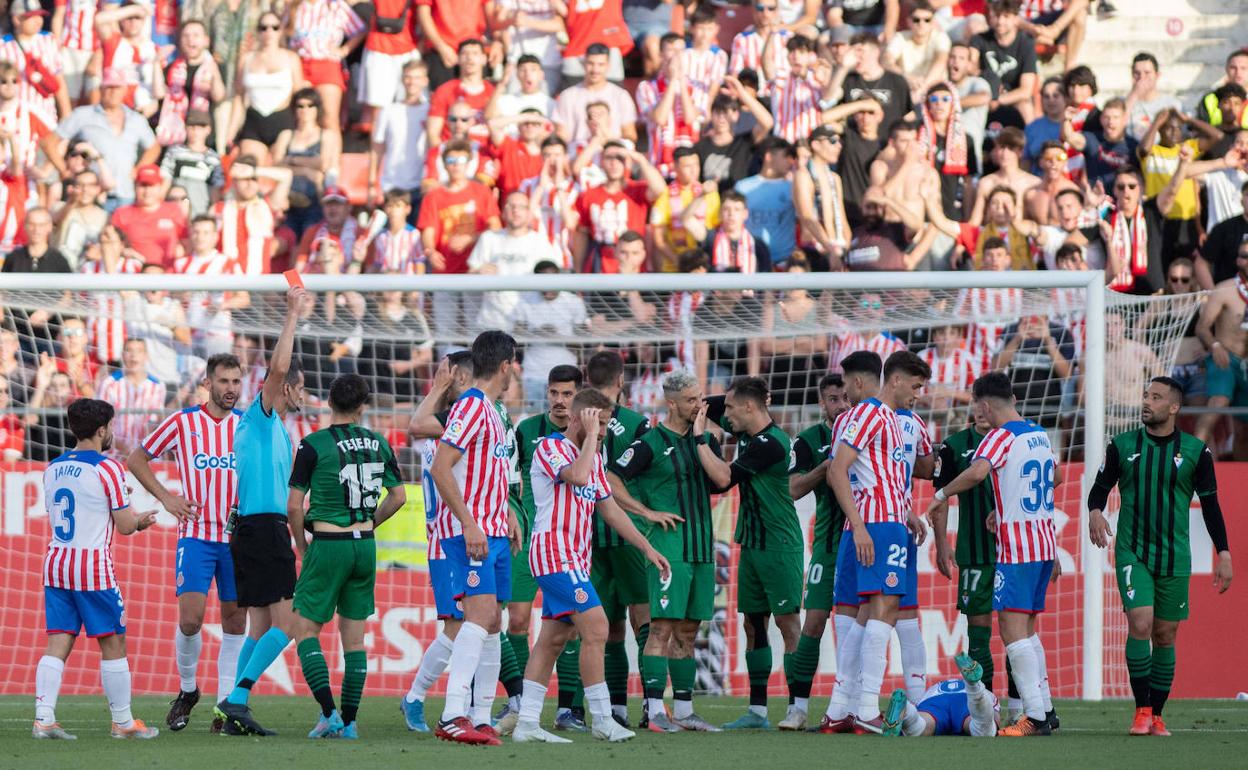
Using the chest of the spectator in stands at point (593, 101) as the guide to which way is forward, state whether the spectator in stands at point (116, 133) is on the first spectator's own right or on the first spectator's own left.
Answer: on the first spectator's own right

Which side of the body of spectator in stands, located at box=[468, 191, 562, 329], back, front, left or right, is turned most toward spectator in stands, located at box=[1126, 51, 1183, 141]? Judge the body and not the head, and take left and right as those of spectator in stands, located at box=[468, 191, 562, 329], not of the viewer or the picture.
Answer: left

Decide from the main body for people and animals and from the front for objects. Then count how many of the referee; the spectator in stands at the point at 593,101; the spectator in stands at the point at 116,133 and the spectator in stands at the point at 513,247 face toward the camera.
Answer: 3

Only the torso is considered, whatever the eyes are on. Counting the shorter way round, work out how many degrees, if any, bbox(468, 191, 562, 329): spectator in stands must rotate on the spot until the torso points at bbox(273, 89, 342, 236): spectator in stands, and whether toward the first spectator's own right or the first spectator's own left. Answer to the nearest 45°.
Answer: approximately 135° to the first spectator's own right

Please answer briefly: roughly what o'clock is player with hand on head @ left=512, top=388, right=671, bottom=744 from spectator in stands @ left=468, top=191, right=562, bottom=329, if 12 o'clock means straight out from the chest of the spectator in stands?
The player with hand on head is roughly at 12 o'clock from the spectator in stands.

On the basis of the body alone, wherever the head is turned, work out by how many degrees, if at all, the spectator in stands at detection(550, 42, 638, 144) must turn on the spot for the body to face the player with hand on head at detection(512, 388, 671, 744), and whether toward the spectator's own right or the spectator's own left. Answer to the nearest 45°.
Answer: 0° — they already face them

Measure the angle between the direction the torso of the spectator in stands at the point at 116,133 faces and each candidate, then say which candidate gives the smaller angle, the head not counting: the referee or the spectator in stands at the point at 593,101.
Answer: the referee

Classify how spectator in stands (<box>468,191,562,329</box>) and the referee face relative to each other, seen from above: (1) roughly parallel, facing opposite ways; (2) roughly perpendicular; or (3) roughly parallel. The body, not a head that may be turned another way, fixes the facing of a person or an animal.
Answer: roughly perpendicular
